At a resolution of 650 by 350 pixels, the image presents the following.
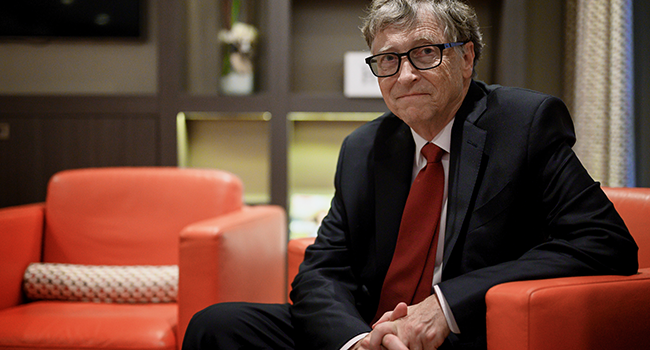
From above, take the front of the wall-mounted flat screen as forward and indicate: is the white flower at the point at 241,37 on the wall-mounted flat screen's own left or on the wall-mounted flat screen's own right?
on the wall-mounted flat screen's own left

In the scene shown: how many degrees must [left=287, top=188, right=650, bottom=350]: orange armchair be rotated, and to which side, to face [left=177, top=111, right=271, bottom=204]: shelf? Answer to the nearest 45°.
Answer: approximately 90° to its right

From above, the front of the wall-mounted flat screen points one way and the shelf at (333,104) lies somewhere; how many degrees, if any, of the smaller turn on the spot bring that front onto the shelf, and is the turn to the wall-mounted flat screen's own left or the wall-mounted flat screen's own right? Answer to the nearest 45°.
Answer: approximately 45° to the wall-mounted flat screen's own left

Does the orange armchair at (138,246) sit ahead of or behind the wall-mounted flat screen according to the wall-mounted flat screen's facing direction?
ahead

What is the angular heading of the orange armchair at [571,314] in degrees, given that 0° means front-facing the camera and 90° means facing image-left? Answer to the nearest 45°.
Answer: approximately 45°

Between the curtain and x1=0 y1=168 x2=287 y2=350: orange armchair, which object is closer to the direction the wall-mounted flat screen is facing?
the orange armchair

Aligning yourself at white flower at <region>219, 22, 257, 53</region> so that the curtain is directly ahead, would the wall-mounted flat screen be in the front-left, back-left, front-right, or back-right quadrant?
back-right

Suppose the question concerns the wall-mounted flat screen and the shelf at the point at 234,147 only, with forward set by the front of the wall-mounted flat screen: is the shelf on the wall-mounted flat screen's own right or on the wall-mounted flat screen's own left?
on the wall-mounted flat screen's own left

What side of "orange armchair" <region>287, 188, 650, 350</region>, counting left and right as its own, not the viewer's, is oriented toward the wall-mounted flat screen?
right
